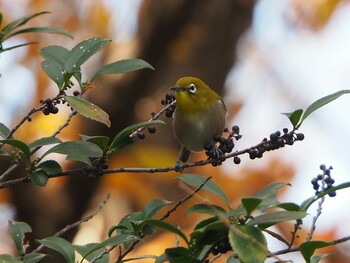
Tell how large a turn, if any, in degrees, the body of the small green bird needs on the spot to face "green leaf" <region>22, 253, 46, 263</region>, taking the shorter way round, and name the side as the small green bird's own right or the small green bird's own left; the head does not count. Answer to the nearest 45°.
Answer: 0° — it already faces it

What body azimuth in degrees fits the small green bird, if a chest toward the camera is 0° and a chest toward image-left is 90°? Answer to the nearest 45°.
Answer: approximately 45°

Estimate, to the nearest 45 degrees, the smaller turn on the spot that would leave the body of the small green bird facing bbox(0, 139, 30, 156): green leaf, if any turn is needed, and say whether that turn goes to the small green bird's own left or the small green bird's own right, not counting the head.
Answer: approximately 90° to the small green bird's own right
